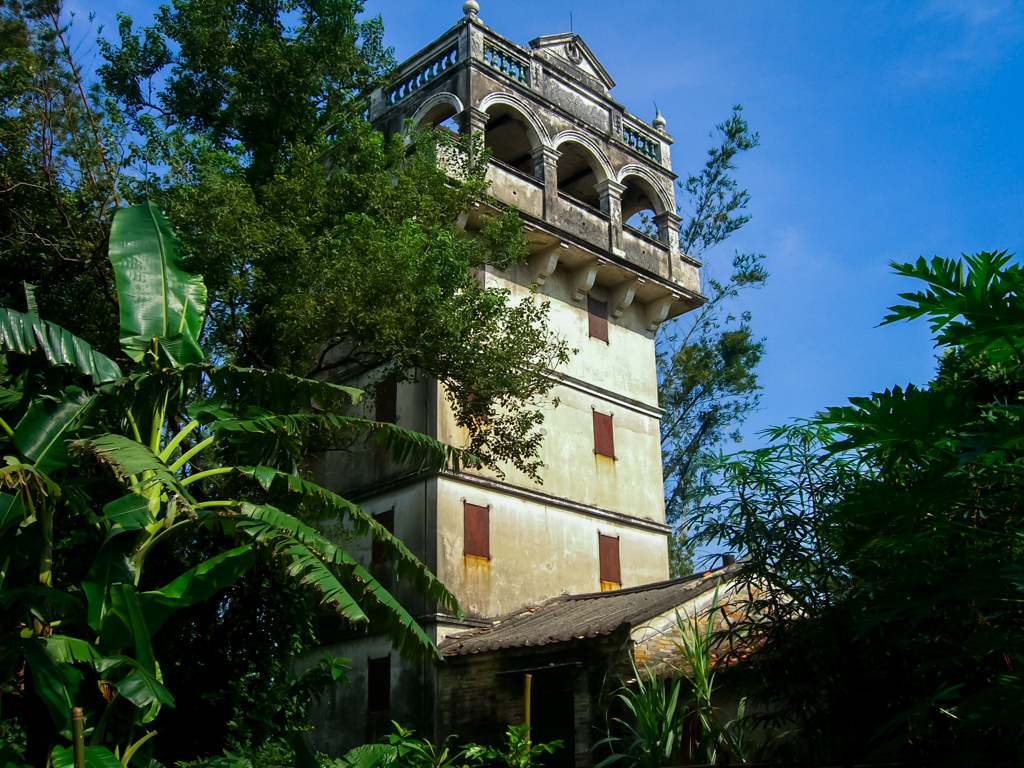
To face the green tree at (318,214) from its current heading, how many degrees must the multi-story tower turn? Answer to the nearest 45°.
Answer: approximately 90° to its right

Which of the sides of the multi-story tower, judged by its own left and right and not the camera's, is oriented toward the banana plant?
right

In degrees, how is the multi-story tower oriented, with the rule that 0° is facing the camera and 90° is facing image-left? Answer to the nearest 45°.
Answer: approximately 315°
